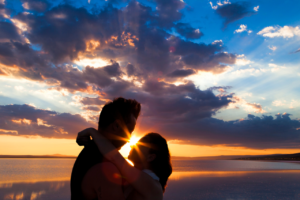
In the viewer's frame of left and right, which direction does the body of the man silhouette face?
facing to the right of the viewer
